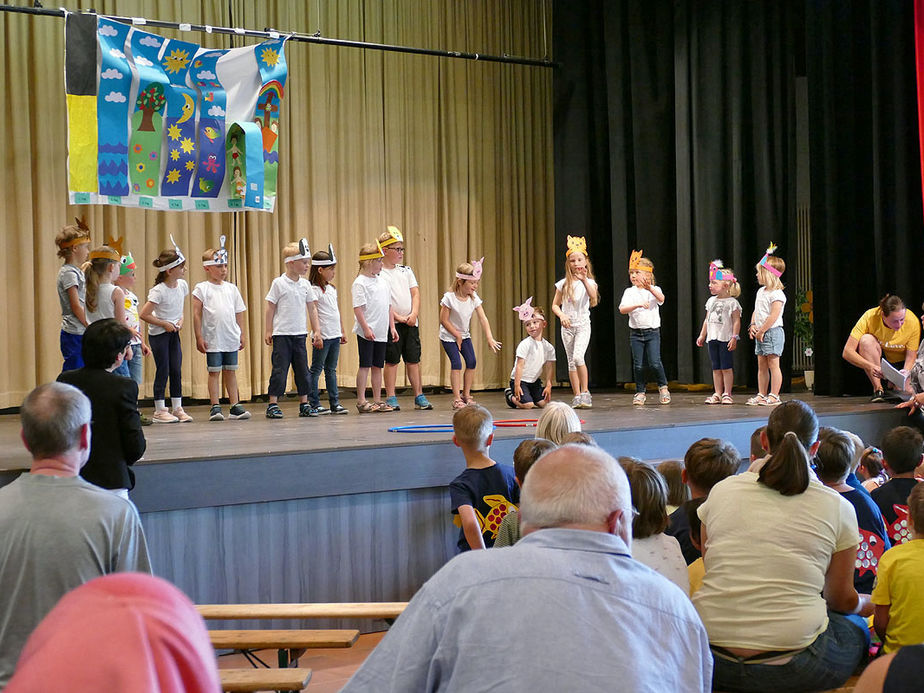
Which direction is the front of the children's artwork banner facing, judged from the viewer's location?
facing the viewer

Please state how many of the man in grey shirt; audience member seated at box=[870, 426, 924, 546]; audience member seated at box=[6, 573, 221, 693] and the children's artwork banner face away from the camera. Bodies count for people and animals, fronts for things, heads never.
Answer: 3

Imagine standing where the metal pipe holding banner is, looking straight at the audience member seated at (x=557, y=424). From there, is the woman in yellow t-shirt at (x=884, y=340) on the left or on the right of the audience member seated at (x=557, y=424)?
left

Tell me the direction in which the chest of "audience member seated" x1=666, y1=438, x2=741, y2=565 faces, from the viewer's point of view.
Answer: away from the camera

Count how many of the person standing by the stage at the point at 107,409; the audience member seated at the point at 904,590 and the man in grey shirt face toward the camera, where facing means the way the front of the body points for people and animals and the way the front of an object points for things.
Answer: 0

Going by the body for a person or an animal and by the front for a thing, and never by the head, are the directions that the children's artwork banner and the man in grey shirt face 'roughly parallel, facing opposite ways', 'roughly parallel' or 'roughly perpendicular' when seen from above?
roughly parallel, facing opposite ways

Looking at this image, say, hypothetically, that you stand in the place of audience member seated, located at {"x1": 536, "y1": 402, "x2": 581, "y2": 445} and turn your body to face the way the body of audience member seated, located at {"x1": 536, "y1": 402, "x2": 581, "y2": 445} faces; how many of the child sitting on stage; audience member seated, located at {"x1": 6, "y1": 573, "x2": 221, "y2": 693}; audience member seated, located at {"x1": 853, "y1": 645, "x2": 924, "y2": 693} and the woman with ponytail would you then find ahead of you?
1

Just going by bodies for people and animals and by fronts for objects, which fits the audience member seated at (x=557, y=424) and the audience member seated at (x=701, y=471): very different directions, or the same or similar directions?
same or similar directions

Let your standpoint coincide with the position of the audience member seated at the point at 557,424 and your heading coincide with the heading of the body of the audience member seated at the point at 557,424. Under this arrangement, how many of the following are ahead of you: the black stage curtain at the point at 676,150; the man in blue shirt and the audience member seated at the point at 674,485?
1

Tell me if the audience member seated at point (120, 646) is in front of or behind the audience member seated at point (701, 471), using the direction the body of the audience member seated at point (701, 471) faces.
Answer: behind

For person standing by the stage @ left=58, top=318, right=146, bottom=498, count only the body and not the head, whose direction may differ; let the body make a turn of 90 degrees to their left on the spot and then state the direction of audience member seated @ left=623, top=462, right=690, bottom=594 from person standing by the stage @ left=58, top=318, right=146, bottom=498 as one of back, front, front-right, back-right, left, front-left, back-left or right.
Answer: back

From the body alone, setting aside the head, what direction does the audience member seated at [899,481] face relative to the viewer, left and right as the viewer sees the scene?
facing away from the viewer

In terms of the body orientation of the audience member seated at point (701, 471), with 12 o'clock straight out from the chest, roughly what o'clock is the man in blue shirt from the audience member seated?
The man in blue shirt is roughly at 6 o'clock from the audience member seated.

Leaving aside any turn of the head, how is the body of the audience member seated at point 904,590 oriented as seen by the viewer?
away from the camera

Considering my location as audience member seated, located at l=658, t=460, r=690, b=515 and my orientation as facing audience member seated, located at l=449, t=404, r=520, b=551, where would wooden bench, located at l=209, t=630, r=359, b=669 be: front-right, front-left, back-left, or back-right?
front-left

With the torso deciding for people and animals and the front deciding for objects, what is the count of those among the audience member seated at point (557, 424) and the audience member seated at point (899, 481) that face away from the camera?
2

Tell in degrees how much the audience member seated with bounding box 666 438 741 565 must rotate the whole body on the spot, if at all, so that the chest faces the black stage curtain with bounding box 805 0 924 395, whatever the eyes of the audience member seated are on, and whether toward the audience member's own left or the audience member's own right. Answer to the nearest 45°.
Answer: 0° — they already face it

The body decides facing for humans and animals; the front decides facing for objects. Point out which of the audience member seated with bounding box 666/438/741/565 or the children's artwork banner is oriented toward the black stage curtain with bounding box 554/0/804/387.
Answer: the audience member seated

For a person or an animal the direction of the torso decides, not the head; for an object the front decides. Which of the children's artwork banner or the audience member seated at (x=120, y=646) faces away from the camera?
the audience member seated

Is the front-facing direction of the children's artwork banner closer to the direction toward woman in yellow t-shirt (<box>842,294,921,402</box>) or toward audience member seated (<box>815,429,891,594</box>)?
the audience member seated
